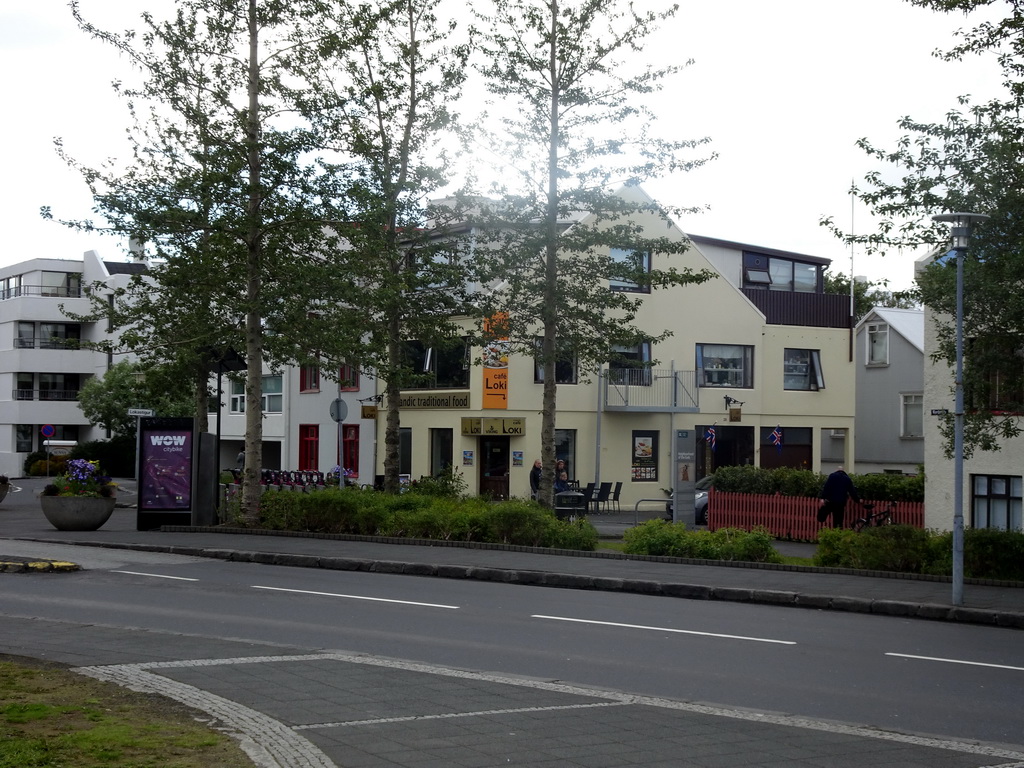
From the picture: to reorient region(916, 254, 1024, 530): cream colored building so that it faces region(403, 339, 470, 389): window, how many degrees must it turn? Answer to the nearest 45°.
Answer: approximately 135° to its right

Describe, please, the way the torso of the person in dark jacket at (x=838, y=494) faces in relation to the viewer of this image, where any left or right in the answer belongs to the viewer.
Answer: facing away from the viewer

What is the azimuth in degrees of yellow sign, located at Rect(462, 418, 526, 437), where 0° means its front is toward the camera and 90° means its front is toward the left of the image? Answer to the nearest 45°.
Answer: approximately 0°

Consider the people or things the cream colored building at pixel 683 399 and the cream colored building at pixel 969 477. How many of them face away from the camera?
0

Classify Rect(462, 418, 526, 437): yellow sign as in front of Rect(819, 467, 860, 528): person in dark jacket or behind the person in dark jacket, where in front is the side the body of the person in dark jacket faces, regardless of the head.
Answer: in front

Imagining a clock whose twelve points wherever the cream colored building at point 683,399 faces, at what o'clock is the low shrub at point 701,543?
The low shrub is roughly at 12 o'clock from the cream colored building.

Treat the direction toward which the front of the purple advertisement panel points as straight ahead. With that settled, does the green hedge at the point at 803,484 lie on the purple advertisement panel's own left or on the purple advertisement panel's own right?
on the purple advertisement panel's own left

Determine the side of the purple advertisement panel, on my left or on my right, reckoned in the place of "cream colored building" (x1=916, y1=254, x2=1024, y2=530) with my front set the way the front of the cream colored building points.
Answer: on my right
